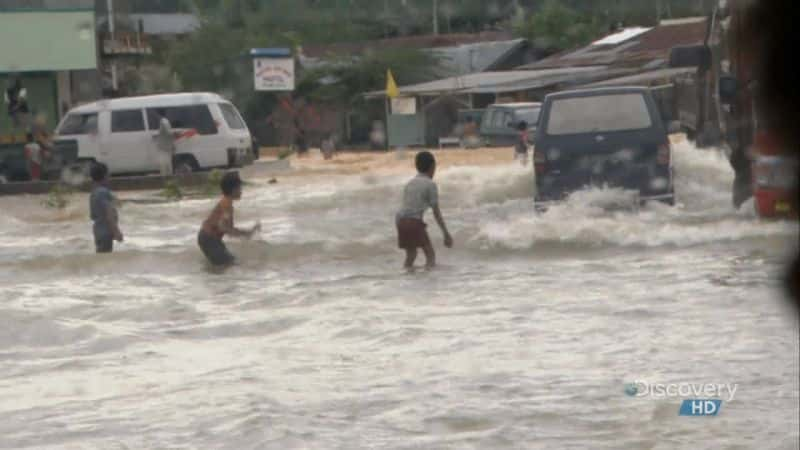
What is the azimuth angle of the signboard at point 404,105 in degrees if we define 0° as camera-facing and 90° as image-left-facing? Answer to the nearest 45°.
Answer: approximately 0°

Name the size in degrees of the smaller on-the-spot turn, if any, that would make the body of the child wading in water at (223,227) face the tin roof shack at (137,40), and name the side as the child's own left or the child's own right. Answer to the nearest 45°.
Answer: approximately 90° to the child's own left

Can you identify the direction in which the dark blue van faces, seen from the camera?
facing away from the viewer

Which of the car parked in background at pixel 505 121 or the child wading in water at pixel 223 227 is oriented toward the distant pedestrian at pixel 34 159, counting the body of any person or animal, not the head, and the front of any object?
the car parked in background

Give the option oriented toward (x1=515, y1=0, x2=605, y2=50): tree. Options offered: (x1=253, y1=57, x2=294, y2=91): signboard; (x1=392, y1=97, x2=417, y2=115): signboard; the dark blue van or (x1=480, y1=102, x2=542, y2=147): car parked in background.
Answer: the dark blue van

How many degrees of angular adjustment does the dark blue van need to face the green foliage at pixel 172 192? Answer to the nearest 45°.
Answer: approximately 45° to its left

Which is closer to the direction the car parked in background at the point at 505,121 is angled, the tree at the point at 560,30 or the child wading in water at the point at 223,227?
the child wading in water

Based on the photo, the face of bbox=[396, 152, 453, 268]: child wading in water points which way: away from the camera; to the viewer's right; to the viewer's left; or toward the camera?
away from the camera

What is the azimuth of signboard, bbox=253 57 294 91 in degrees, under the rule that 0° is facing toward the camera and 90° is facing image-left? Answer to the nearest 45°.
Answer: approximately 0°

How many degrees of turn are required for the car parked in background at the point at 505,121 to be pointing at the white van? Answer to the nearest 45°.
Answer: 0° — it already faces it

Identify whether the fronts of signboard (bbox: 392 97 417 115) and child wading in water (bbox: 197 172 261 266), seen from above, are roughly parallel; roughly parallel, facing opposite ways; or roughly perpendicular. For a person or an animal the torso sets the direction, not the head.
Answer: roughly perpendicular

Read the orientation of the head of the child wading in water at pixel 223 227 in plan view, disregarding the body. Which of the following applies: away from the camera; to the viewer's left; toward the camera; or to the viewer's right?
to the viewer's right
